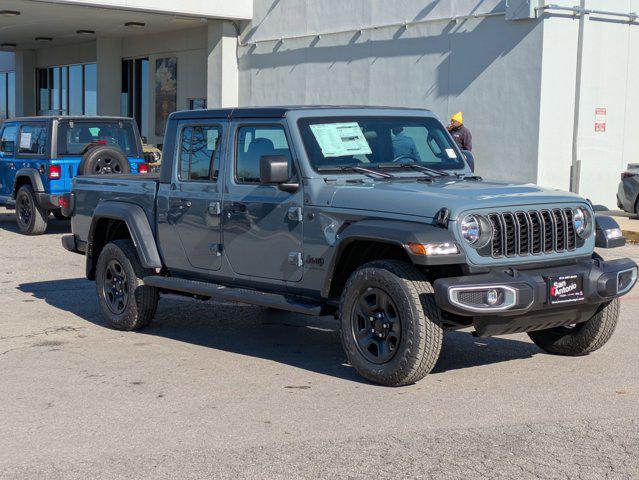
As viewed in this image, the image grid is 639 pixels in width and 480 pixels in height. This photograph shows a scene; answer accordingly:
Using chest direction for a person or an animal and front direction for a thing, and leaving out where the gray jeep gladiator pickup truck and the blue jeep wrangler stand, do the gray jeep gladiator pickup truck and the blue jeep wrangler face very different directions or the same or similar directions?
very different directions

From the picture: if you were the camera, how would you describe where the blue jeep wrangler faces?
facing away from the viewer and to the left of the viewer

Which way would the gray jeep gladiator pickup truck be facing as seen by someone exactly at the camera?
facing the viewer and to the right of the viewer

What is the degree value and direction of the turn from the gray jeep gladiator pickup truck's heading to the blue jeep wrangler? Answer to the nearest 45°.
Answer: approximately 180°
